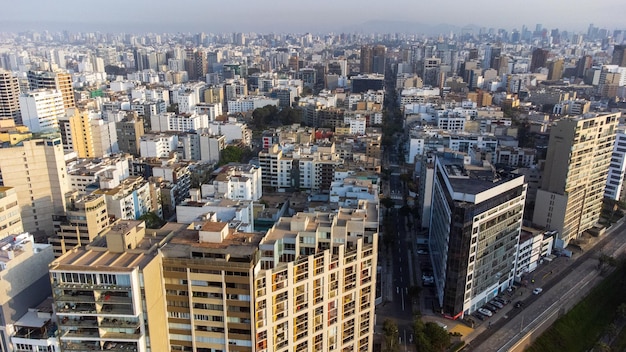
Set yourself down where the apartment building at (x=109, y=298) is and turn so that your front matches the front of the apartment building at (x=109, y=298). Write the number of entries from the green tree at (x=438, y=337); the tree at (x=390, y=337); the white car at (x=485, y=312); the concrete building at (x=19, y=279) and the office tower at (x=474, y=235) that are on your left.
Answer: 4

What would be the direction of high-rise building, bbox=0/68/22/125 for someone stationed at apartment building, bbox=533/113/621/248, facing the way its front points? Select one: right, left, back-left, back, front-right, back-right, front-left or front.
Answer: back-right

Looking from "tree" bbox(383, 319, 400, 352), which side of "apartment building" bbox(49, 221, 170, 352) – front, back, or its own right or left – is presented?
left

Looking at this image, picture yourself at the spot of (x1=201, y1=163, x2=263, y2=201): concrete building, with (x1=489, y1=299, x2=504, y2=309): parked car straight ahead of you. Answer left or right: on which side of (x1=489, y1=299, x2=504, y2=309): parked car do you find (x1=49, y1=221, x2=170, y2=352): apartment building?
right

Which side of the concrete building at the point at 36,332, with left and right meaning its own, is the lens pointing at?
front

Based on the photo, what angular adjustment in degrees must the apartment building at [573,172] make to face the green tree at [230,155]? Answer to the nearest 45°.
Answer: approximately 135° to its right

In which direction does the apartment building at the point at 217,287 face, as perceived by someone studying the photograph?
facing the viewer

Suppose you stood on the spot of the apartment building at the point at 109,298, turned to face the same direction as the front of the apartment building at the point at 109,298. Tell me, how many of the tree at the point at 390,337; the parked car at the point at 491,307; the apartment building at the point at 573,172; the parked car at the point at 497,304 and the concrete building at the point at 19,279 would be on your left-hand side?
4

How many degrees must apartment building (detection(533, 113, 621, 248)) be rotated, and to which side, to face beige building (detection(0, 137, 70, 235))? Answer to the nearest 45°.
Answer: approximately 90° to its right

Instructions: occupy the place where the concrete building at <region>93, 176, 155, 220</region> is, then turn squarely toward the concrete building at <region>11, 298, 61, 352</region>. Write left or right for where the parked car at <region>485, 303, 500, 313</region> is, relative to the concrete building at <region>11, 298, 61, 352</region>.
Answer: left

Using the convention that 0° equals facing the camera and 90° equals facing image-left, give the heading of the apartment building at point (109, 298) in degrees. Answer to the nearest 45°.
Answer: approximately 0°

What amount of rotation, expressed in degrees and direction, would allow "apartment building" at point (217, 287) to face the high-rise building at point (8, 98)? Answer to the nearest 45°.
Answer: approximately 135° to its right

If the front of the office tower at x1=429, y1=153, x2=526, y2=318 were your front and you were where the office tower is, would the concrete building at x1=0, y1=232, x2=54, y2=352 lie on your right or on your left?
on your right
